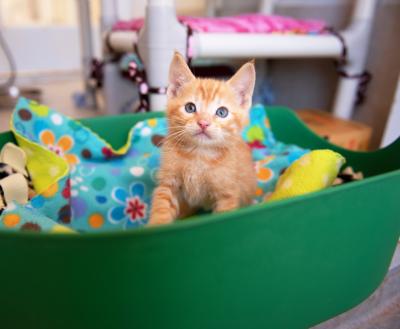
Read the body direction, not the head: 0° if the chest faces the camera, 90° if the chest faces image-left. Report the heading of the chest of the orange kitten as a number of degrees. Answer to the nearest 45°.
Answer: approximately 0°

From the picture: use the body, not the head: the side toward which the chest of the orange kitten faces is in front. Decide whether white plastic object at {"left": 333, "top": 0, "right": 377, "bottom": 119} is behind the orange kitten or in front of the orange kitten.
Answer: behind

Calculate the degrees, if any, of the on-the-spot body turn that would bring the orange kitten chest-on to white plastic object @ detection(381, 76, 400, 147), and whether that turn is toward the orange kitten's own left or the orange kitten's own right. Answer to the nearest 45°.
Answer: approximately 135° to the orange kitten's own left
